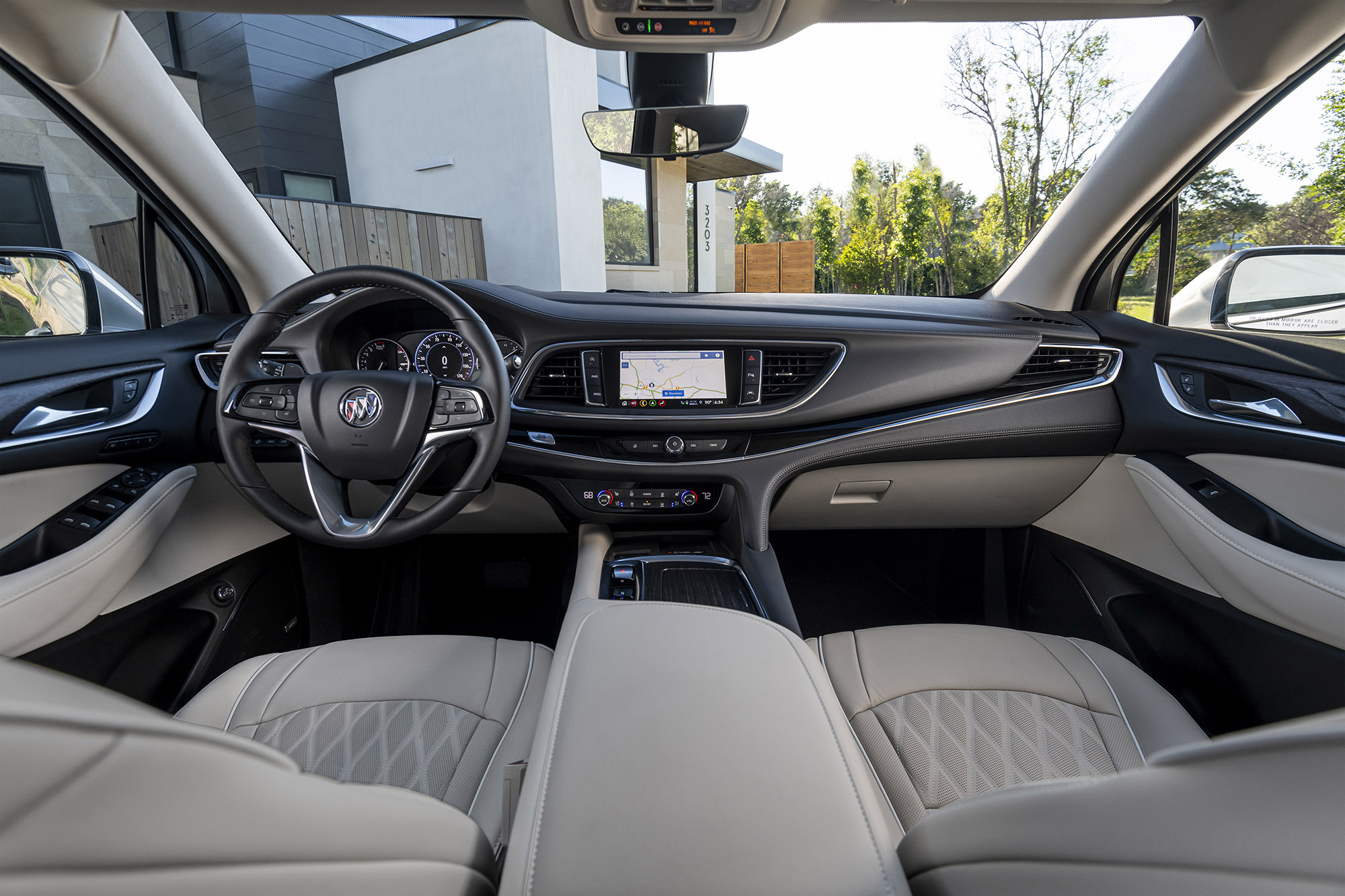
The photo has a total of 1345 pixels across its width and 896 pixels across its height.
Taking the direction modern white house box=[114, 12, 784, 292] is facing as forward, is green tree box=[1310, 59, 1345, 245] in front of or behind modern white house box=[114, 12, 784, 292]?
in front

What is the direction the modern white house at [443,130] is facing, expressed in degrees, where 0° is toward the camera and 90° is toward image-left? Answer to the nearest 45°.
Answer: approximately 315°

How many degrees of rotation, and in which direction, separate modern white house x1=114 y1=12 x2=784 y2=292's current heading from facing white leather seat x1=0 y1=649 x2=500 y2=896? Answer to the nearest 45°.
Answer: approximately 45° to its right
